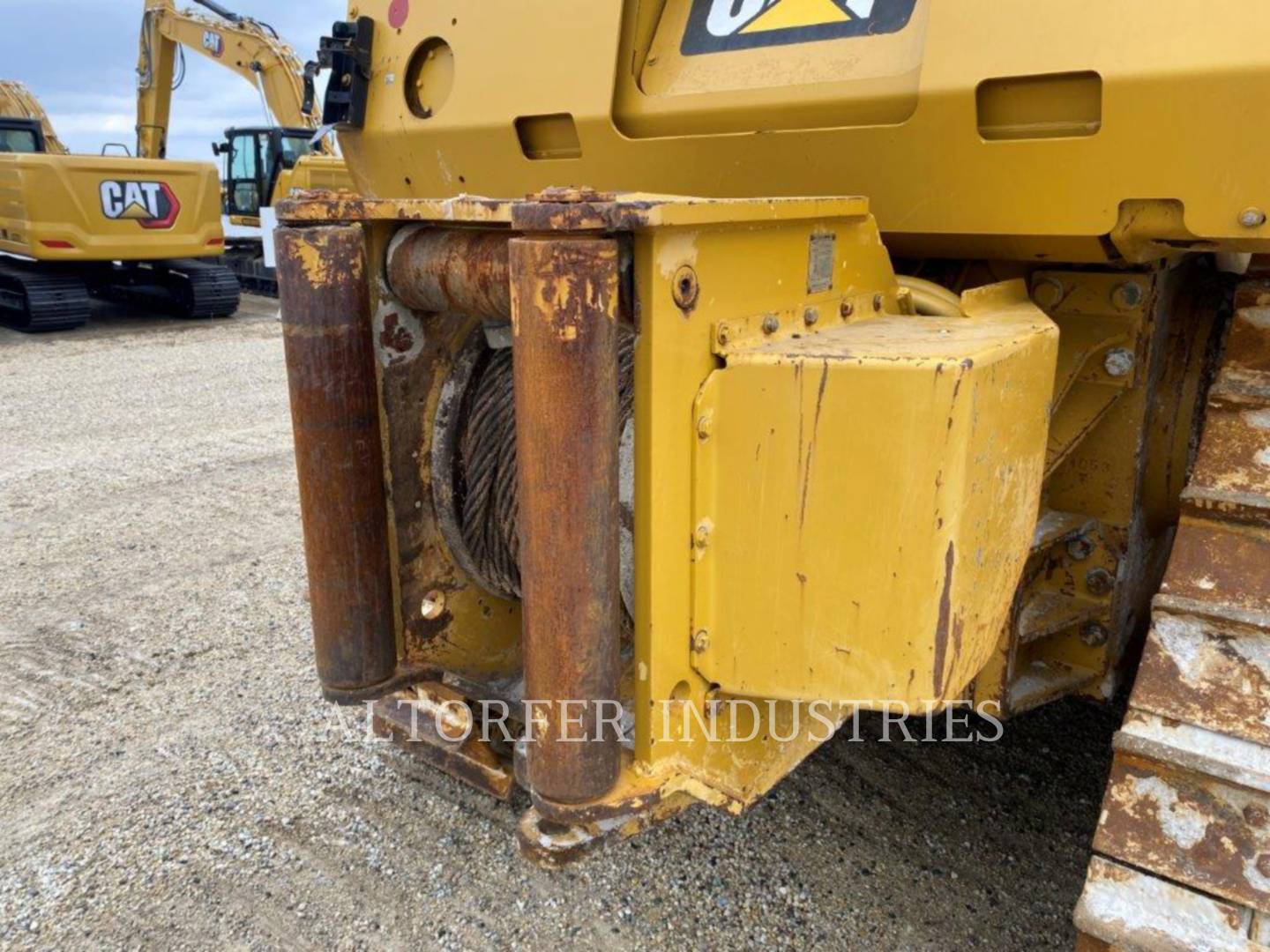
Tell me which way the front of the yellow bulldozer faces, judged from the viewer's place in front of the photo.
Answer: facing away from the viewer and to the right of the viewer

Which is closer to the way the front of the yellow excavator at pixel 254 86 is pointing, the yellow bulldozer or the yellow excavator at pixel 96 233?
the yellow excavator

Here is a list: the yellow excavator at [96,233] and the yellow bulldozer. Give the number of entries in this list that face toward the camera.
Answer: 0

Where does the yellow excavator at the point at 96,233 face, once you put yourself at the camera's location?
facing away from the viewer and to the left of the viewer

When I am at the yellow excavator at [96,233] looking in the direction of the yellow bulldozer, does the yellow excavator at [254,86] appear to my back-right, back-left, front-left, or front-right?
back-left

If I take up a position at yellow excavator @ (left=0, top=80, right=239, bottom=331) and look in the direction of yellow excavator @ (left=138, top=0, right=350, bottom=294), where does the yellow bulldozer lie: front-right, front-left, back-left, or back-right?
back-right

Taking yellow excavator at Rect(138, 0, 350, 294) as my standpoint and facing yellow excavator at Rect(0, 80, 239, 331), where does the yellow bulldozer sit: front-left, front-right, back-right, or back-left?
front-left

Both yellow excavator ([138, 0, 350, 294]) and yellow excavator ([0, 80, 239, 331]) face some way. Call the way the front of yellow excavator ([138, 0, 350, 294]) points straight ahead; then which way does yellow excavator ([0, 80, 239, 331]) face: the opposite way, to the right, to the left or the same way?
to the right

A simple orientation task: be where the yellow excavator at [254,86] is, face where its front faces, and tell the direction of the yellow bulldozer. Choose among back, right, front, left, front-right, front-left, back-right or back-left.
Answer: front-left

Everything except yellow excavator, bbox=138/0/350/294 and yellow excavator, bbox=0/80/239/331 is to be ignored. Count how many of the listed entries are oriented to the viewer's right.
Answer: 0

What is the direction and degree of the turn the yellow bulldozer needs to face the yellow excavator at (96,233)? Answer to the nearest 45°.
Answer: approximately 90° to its left
